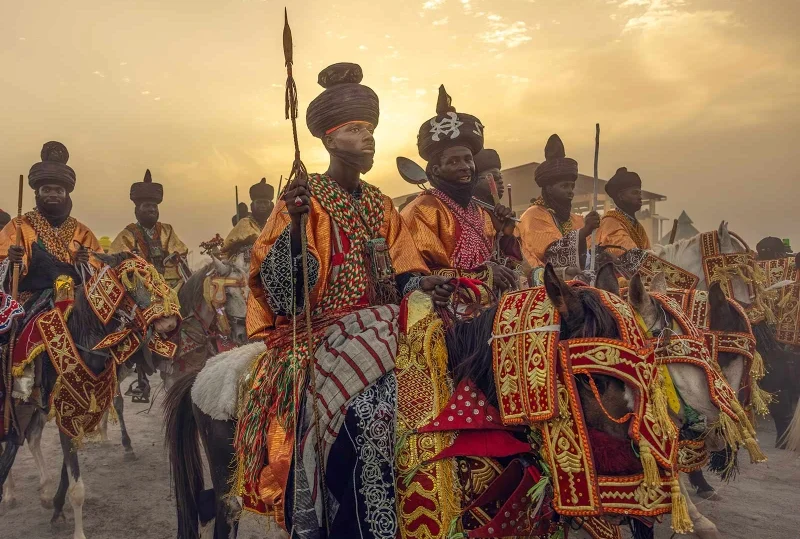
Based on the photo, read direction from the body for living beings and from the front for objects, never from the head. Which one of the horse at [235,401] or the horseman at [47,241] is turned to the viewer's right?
the horse

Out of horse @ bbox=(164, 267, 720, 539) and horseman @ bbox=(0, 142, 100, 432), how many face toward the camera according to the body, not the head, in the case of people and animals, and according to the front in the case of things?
1

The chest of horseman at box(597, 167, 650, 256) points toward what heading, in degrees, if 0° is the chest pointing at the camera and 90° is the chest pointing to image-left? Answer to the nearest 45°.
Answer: approximately 315°

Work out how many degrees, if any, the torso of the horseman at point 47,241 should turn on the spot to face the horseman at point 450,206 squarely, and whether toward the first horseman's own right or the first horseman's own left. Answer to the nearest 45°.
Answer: approximately 45° to the first horseman's own left

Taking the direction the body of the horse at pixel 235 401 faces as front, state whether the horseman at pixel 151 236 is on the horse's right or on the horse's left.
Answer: on the horse's left

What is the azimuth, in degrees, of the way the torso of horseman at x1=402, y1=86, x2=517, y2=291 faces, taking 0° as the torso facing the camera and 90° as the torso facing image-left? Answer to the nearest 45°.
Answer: approximately 315°

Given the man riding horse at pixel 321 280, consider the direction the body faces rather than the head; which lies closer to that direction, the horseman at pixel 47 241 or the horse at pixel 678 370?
the horse

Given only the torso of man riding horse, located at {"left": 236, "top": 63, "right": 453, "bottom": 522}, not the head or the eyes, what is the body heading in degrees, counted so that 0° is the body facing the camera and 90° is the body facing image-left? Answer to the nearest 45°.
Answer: approximately 315°

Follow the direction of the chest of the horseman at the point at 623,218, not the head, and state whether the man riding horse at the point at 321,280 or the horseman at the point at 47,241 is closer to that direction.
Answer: the man riding horse

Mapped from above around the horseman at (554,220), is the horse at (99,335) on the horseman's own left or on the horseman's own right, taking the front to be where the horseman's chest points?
on the horseman's own right

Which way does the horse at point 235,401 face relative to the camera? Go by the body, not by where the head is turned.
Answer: to the viewer's right

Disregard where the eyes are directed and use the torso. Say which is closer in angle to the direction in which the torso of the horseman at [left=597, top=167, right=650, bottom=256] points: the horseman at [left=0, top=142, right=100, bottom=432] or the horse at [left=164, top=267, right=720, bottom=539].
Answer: the horse

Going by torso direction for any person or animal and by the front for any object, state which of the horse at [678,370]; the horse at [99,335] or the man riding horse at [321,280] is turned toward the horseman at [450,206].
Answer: the horse at [99,335]
